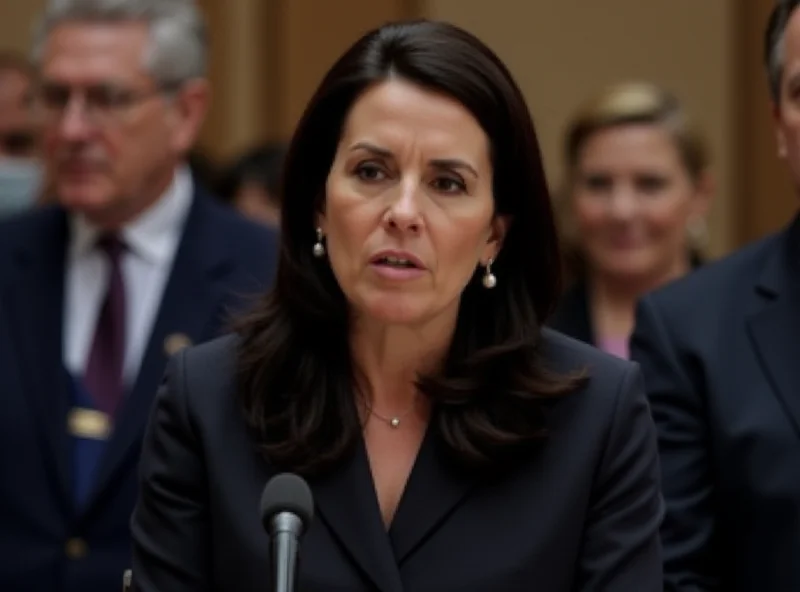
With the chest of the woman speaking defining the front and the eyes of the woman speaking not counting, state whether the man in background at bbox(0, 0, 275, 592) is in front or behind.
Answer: behind

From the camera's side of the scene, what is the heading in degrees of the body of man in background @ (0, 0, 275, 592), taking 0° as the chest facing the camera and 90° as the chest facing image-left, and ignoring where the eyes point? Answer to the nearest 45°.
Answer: approximately 45°

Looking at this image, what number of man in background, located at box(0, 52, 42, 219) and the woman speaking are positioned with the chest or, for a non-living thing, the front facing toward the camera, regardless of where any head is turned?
2

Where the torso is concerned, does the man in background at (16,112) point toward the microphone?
yes

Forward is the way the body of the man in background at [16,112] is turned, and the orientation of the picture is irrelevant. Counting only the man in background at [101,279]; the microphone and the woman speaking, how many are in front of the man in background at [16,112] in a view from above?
3

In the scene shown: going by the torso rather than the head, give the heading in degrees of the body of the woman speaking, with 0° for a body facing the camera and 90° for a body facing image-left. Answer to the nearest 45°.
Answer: approximately 0°

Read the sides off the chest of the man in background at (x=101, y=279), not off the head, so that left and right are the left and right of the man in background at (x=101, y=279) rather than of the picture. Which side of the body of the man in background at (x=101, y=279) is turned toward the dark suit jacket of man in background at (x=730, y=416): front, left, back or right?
left
